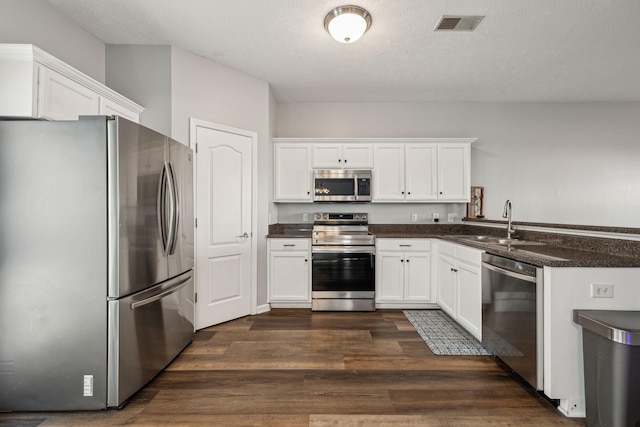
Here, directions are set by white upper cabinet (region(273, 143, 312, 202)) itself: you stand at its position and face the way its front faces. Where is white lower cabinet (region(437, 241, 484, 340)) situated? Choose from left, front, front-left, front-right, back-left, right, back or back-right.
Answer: front-left

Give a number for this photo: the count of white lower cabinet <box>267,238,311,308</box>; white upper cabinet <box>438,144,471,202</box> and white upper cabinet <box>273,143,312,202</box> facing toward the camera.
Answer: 3

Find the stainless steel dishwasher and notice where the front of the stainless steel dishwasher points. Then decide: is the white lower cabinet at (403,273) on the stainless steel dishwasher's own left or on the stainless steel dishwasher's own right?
on the stainless steel dishwasher's own right

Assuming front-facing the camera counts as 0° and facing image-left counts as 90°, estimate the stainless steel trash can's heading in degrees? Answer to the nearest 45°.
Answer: approximately 315°

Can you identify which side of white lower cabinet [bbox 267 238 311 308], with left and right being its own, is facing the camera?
front

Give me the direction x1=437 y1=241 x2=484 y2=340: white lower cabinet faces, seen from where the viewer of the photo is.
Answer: facing the viewer and to the left of the viewer

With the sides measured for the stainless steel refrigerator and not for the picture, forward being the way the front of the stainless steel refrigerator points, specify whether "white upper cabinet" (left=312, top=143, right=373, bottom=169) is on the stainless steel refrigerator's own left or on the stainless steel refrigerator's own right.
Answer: on the stainless steel refrigerator's own left

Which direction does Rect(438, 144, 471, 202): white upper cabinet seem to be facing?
toward the camera

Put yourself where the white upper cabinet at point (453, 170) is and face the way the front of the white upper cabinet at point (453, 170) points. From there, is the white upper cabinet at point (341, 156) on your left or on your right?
on your right

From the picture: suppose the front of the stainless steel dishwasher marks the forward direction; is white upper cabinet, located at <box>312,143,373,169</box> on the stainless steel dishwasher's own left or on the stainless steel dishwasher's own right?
on the stainless steel dishwasher's own right

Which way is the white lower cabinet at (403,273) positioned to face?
toward the camera

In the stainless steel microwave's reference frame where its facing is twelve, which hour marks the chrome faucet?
The chrome faucet is roughly at 10 o'clock from the stainless steel microwave.

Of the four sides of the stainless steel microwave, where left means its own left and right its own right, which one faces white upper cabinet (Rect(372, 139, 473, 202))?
left

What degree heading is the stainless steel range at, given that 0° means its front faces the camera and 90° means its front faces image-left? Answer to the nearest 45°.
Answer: approximately 0°
